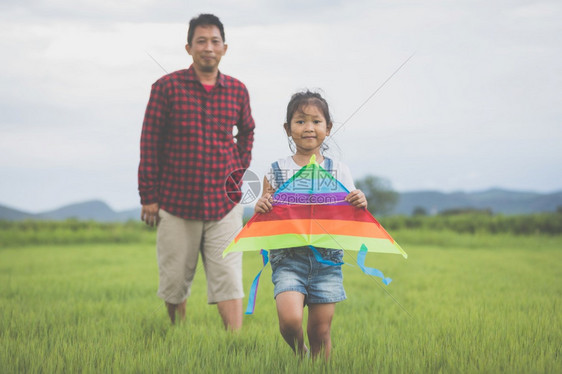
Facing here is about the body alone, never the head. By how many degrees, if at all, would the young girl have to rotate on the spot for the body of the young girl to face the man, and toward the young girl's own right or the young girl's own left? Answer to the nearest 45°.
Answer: approximately 135° to the young girl's own right

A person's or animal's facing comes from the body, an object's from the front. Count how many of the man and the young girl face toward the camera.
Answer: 2

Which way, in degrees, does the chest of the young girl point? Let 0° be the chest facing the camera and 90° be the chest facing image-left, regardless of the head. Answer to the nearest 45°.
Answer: approximately 0°

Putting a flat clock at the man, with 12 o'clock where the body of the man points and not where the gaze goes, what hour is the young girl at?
The young girl is roughly at 11 o'clock from the man.
